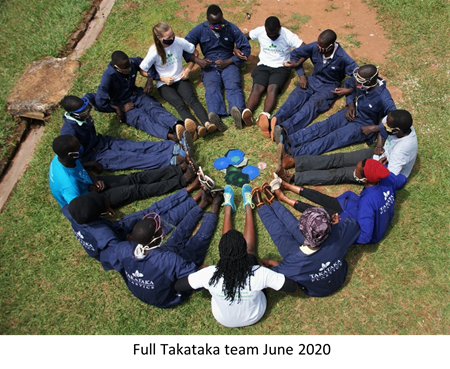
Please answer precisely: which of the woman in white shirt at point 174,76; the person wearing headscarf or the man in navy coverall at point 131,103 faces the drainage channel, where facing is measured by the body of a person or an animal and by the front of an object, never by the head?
the person wearing headscarf

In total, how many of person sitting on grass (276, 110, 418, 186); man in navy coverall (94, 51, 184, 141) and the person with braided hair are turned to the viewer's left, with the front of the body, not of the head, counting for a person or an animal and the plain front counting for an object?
1

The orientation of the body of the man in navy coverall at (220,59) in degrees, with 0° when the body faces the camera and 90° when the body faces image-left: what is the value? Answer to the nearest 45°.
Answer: approximately 0°

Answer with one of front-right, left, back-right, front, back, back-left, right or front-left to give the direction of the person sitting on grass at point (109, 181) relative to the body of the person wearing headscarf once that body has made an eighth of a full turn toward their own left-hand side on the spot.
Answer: front-right

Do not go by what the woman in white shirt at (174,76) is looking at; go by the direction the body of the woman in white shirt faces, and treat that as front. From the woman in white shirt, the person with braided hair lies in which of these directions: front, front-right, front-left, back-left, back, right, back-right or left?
front-right

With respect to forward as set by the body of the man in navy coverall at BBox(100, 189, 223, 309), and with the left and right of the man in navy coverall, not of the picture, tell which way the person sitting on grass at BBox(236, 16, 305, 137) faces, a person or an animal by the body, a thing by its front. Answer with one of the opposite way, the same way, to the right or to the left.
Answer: the opposite way

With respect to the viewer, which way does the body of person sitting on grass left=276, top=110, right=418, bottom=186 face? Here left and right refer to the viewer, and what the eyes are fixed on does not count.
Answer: facing to the left of the viewer

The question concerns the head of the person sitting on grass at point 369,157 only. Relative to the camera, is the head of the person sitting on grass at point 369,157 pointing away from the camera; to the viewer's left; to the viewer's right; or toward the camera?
to the viewer's left

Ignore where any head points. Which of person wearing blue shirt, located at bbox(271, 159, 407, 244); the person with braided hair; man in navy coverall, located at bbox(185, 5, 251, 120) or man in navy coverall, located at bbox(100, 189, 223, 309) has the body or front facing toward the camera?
man in navy coverall, located at bbox(185, 5, 251, 120)

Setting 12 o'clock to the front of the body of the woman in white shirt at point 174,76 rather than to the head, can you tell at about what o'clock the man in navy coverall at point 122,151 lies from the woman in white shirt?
The man in navy coverall is roughly at 3 o'clock from the woman in white shirt.

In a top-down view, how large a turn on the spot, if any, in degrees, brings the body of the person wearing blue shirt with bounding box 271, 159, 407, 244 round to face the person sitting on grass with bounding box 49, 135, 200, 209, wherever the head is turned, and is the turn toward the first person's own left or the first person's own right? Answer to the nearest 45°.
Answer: approximately 45° to the first person's own left

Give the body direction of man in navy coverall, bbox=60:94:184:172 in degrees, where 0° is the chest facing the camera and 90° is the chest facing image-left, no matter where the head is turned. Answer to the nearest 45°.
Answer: approximately 270°

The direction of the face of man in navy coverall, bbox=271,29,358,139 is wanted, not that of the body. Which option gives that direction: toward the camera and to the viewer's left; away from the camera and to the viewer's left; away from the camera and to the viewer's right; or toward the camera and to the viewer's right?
toward the camera and to the viewer's left

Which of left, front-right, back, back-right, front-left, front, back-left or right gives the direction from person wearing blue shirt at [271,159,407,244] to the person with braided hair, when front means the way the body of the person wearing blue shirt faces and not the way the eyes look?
left

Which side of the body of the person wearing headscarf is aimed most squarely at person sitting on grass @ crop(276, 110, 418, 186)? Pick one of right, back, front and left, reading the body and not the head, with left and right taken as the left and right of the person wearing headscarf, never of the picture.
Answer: right

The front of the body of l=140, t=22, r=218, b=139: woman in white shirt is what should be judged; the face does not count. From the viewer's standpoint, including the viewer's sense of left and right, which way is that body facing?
facing the viewer and to the right of the viewer

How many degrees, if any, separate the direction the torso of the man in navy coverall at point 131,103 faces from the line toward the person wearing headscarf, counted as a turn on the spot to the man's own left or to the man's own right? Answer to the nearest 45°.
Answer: approximately 45° to the man's own right

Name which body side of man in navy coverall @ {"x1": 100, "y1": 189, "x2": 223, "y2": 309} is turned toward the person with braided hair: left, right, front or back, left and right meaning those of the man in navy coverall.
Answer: right

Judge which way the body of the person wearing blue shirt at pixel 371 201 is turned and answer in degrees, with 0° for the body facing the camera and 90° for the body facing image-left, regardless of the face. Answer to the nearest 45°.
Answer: approximately 135°
